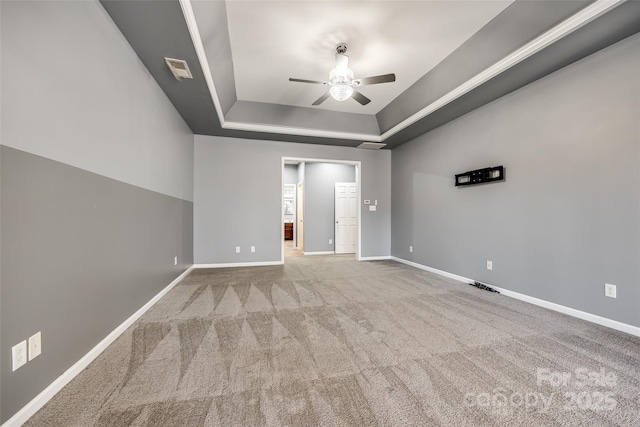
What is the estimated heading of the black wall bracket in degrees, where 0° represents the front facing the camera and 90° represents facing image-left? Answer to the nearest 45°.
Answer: approximately 45°

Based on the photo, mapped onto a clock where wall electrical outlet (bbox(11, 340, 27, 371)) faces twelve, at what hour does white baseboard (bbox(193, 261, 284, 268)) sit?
The white baseboard is roughly at 9 o'clock from the wall electrical outlet.

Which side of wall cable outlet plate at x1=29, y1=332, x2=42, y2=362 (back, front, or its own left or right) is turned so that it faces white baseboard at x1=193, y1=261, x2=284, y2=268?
left

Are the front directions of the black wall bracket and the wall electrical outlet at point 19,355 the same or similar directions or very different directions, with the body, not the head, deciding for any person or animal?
very different directions

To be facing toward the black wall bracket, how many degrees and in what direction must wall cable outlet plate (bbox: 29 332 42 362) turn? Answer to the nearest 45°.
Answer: approximately 45° to its left

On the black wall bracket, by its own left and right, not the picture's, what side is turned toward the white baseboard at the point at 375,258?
right

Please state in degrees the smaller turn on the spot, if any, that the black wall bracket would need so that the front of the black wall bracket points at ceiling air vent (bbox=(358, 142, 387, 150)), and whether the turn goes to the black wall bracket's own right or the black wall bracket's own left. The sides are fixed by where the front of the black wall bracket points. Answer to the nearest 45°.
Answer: approximately 90° to the black wall bracket's own right
